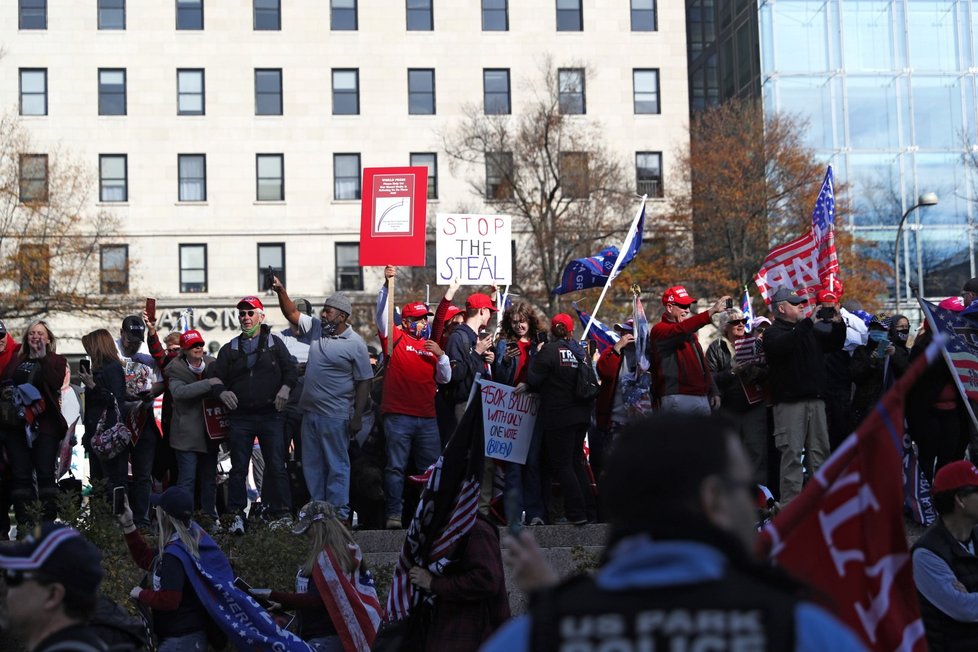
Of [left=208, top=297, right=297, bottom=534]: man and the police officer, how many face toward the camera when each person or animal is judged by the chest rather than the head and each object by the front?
1

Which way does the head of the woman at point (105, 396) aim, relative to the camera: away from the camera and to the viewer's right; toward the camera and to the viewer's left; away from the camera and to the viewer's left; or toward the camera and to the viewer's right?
away from the camera and to the viewer's left

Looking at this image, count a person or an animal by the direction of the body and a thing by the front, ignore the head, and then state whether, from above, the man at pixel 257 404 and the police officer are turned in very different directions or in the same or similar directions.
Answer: very different directions

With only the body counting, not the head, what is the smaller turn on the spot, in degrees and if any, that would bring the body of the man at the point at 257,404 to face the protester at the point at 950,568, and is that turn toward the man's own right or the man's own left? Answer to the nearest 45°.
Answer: approximately 45° to the man's own left

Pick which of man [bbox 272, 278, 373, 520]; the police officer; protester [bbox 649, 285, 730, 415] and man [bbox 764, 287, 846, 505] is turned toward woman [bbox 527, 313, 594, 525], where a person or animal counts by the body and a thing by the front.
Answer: the police officer

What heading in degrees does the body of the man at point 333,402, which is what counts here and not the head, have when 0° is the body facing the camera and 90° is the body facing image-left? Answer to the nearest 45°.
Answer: approximately 45°

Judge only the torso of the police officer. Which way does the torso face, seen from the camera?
away from the camera

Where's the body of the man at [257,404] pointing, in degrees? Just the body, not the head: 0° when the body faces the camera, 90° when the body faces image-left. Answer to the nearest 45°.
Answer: approximately 0°

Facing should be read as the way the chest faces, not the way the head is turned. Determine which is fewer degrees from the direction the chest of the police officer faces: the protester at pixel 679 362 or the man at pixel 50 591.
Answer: the protester

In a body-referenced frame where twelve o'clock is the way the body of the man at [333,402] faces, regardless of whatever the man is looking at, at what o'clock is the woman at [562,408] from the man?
The woman is roughly at 8 o'clock from the man.

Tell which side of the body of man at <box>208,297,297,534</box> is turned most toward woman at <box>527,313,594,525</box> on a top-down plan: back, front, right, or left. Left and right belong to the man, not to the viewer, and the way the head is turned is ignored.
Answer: left
